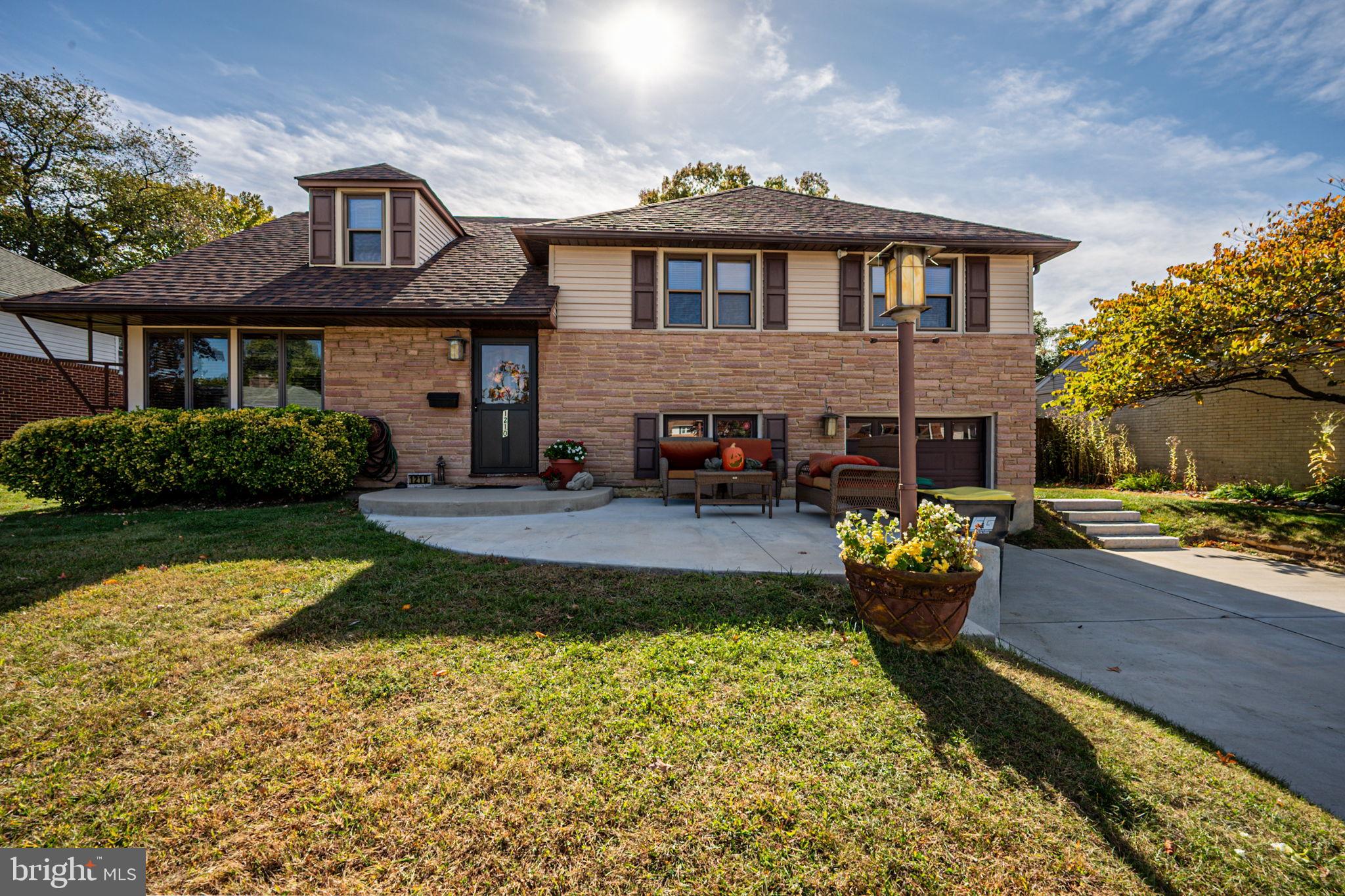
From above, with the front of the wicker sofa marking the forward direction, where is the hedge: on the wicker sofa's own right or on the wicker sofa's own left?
on the wicker sofa's own right

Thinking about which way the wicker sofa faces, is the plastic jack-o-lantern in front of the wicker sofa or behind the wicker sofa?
in front

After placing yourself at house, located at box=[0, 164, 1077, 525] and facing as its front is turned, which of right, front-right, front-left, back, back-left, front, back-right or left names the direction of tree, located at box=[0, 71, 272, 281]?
back-right

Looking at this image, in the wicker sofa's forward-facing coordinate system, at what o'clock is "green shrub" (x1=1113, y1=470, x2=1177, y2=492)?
The green shrub is roughly at 8 o'clock from the wicker sofa.

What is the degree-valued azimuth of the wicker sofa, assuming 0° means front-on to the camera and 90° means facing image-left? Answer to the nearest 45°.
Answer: approximately 0°

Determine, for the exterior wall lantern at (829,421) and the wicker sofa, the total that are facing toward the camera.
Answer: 2

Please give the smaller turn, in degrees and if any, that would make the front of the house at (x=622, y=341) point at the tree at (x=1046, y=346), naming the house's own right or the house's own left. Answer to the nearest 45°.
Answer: approximately 135° to the house's own left

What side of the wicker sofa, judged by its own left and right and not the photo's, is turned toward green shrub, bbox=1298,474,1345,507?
left

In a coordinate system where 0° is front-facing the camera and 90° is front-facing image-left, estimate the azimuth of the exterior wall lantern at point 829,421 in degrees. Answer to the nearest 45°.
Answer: approximately 0°

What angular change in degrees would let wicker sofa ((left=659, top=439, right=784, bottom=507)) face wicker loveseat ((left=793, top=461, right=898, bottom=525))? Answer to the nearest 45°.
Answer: approximately 45° to its left

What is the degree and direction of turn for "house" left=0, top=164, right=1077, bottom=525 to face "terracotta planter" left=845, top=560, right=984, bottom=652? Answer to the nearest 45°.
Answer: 0° — it already faces it

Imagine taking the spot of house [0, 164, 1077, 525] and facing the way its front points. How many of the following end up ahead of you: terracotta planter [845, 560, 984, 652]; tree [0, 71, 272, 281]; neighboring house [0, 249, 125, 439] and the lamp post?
2

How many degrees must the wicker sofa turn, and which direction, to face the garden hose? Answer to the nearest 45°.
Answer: approximately 90° to its right
